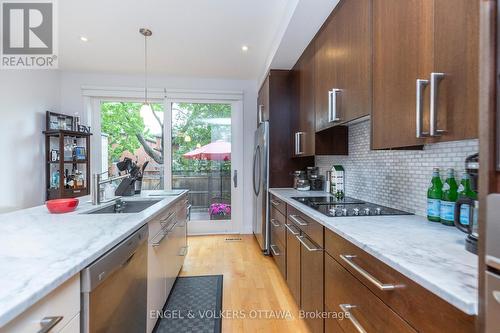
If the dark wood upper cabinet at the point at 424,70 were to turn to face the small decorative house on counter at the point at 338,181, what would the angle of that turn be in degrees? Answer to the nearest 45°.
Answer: approximately 90° to its right

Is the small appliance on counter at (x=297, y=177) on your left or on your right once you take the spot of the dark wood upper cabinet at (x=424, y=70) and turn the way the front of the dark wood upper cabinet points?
on your right

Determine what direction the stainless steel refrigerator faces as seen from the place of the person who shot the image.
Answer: facing to the left of the viewer

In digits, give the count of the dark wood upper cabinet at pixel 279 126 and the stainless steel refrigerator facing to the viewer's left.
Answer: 2

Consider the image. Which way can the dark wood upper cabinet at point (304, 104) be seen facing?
to the viewer's left

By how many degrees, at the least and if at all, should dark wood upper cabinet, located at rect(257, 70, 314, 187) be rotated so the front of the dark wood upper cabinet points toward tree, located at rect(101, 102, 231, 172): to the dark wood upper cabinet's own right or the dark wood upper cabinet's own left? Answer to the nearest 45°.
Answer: approximately 45° to the dark wood upper cabinet's own right

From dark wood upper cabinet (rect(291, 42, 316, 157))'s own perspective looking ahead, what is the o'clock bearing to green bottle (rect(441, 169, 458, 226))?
The green bottle is roughly at 8 o'clock from the dark wood upper cabinet.

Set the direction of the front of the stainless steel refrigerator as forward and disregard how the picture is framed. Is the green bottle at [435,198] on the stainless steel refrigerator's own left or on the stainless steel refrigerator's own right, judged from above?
on the stainless steel refrigerator's own left

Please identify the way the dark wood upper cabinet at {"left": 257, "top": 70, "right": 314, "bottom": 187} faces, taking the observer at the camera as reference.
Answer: facing to the left of the viewer

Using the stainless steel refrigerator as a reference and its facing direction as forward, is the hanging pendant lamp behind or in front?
in front
